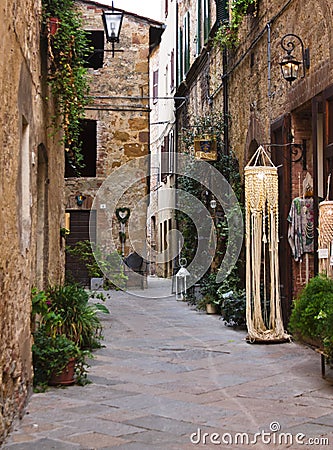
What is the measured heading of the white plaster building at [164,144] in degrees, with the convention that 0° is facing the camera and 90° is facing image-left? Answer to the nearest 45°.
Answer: approximately 45°

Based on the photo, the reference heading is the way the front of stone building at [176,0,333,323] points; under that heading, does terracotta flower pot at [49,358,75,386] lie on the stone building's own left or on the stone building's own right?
on the stone building's own left

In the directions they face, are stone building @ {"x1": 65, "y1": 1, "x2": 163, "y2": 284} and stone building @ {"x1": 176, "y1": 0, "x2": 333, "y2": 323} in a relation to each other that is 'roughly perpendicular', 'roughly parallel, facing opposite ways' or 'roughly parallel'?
roughly perpendicular

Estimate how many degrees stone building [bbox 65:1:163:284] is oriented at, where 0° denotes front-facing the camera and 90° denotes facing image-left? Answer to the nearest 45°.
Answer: approximately 0°

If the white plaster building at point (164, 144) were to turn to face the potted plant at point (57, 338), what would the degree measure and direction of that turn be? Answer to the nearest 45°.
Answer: approximately 45° to its left

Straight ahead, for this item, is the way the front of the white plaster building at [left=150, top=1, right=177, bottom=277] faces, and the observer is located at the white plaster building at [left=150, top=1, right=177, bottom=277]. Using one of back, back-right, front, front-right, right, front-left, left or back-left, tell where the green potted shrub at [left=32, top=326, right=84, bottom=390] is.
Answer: front-left

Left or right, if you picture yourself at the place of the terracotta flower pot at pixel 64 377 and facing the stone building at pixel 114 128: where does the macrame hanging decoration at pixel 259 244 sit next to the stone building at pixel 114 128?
right

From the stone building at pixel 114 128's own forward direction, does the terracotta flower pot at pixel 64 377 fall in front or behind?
in front

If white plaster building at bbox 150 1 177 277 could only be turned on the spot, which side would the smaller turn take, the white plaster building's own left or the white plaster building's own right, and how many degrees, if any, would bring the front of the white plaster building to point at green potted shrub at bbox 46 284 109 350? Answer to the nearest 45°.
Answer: approximately 45° to the white plaster building's own left

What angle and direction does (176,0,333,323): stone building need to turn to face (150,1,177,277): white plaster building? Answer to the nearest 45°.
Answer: approximately 90° to its right

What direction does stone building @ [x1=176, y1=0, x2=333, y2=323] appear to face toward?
to the viewer's left

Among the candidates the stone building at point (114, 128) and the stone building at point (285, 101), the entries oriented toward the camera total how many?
1
